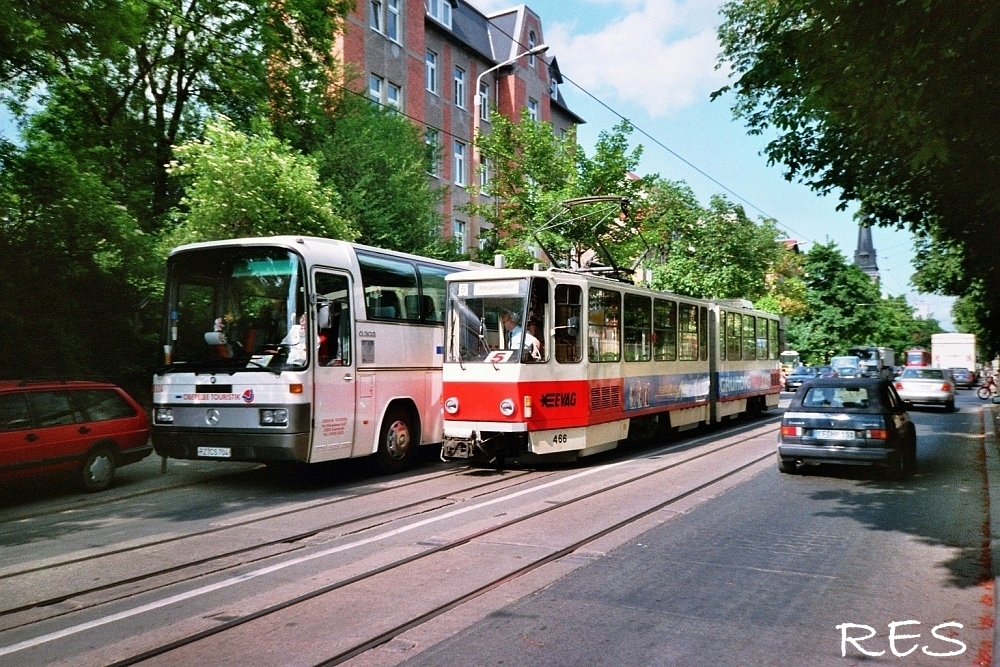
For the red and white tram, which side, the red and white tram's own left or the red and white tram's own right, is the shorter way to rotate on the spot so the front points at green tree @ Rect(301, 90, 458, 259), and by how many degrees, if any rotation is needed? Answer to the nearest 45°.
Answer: approximately 90° to the red and white tram's own right

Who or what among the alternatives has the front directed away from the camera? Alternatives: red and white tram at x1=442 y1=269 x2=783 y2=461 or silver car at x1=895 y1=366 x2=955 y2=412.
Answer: the silver car

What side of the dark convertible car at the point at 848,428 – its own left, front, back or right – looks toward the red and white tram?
left

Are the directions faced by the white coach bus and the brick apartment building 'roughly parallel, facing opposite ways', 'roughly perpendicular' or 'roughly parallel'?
roughly perpendicular

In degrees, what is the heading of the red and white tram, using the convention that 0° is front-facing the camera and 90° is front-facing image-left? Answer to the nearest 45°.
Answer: approximately 45°

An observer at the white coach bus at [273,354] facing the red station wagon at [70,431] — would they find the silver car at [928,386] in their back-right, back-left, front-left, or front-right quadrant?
back-right

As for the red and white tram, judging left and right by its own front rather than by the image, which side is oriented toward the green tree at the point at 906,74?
left

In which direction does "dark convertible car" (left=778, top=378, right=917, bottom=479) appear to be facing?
away from the camera

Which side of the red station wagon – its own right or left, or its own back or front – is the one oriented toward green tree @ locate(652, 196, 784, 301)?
back

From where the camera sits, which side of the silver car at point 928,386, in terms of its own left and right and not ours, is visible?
back
